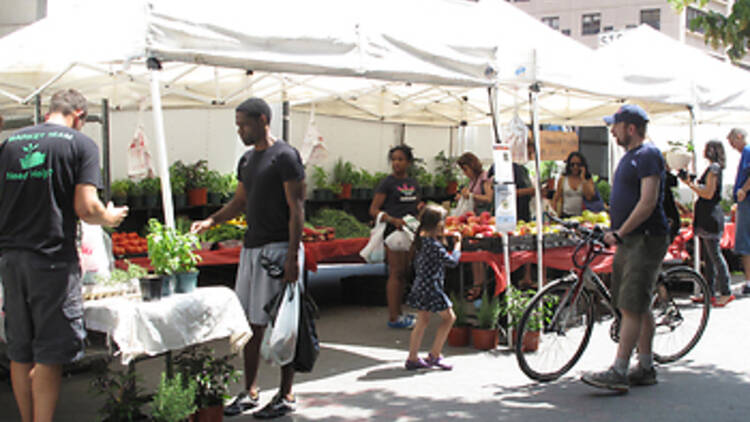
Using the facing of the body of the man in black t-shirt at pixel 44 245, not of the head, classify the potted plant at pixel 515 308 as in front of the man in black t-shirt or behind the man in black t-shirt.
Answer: in front

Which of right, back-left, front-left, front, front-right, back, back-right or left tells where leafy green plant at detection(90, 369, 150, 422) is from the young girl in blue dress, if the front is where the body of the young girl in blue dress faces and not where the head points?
back

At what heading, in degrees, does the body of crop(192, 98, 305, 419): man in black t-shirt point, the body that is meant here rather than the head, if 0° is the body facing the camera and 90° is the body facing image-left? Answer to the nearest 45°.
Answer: approximately 45°

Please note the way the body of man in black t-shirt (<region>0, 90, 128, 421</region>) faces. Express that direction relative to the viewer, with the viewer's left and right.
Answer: facing away from the viewer and to the right of the viewer

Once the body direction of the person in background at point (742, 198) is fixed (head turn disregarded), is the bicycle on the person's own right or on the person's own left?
on the person's own left

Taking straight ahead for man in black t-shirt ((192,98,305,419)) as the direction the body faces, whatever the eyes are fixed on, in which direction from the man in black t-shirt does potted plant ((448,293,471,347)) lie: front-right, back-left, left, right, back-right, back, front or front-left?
back

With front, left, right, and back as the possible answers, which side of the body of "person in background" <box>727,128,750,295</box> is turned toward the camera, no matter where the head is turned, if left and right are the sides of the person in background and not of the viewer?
left

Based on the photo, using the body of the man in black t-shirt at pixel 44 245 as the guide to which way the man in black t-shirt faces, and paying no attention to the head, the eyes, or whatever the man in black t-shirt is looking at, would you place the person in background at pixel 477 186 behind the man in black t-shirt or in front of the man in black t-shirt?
in front

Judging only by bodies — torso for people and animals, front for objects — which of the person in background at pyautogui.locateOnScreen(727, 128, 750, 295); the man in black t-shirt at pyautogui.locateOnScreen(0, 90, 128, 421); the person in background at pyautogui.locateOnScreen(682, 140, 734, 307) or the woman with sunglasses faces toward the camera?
the woman with sunglasses

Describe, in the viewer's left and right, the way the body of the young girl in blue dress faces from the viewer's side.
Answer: facing away from the viewer and to the right of the viewer

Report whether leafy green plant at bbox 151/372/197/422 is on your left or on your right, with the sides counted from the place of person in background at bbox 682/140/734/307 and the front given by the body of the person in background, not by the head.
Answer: on your left

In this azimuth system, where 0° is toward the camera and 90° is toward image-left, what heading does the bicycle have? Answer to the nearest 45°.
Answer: approximately 45°

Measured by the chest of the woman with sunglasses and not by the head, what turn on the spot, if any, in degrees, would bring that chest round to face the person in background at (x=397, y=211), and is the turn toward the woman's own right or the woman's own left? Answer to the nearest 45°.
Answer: approximately 45° to the woman's own right
